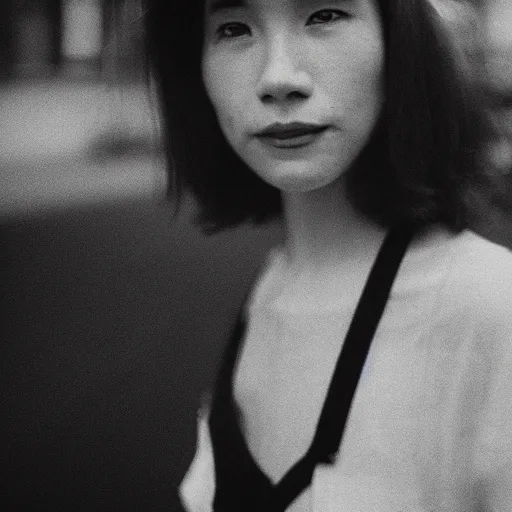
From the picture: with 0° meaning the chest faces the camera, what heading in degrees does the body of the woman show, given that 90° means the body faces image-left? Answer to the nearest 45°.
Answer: approximately 45°
